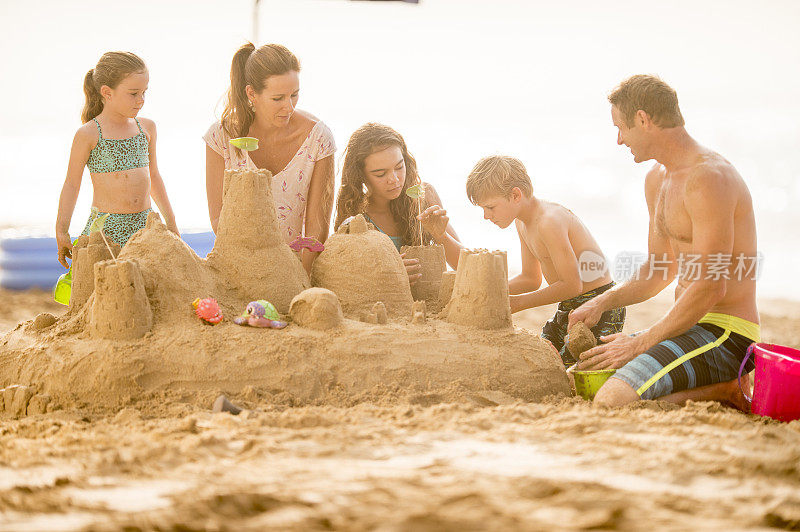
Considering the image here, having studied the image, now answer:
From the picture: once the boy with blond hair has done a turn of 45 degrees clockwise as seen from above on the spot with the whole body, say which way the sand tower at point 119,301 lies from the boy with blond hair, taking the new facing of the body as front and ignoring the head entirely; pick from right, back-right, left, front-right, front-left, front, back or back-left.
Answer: left

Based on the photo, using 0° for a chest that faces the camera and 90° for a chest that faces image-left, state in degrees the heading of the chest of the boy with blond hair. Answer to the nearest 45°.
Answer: approximately 90°

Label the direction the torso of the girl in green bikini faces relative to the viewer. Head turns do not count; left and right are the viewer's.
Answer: facing the viewer and to the right of the viewer

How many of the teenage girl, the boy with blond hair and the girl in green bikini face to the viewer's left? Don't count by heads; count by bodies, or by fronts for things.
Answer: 1

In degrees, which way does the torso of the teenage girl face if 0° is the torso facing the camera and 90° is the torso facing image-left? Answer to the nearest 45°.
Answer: approximately 315°

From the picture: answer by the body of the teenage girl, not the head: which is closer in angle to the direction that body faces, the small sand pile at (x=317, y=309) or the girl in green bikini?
the small sand pile

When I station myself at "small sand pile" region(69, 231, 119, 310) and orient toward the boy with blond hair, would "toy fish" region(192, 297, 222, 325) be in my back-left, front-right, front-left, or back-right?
front-right

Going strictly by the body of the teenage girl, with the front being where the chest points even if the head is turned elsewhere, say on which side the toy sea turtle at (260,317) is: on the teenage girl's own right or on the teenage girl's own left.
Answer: on the teenage girl's own right

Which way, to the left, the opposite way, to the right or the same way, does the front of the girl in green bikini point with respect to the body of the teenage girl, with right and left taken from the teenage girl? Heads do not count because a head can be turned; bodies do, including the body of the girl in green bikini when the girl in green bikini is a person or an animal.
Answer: the same way

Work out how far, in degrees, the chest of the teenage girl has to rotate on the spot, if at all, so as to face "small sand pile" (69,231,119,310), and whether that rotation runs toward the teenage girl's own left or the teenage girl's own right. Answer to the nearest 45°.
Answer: approximately 90° to the teenage girl's own right

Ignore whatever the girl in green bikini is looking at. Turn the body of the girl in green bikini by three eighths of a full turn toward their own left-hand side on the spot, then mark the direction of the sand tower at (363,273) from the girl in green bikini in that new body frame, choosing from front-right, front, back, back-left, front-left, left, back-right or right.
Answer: back-right

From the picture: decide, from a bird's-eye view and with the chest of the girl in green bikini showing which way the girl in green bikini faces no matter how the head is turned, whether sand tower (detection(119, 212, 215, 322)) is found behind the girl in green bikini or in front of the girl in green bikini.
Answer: in front

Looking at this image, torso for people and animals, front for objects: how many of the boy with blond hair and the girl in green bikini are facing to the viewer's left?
1

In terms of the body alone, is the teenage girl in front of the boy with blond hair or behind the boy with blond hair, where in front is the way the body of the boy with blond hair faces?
in front

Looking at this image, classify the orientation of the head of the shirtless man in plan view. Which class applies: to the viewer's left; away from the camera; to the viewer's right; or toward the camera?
to the viewer's left
